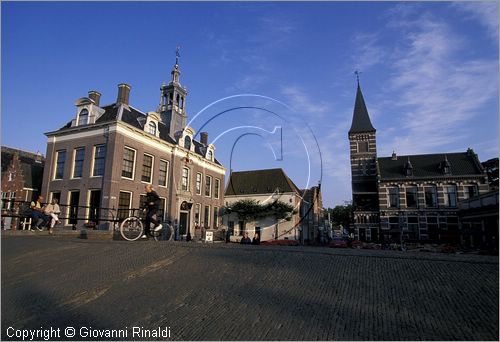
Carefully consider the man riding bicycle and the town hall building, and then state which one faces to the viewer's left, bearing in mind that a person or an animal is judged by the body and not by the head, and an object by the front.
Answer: the man riding bicycle

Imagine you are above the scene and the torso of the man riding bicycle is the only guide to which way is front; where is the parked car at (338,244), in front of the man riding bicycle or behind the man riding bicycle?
behind

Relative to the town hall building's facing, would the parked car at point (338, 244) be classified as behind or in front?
in front

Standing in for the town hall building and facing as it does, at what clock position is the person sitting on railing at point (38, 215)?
The person sitting on railing is roughly at 2 o'clock from the town hall building.

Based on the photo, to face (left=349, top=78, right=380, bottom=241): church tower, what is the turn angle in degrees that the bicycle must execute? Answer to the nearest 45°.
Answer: approximately 135° to its right

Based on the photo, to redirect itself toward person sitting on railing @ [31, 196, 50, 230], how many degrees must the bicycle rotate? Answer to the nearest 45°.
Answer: approximately 45° to its right

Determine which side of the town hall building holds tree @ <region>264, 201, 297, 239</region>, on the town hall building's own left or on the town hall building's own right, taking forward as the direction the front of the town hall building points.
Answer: on the town hall building's own left

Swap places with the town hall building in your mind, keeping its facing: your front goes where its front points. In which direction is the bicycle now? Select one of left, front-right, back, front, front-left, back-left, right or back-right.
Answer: front-right

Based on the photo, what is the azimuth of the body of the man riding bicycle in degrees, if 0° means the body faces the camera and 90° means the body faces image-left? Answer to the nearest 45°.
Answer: approximately 90°

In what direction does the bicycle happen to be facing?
to the viewer's left

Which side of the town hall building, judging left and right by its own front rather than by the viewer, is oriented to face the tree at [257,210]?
left

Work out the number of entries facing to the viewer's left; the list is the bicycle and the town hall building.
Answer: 1

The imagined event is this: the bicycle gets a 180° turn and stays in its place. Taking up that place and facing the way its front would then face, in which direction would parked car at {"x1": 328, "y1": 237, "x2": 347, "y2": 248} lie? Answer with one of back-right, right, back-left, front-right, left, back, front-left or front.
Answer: front-left

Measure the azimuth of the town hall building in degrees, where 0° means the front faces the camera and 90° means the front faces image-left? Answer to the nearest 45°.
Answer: approximately 315°

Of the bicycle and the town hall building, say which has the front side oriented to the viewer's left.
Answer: the bicycle

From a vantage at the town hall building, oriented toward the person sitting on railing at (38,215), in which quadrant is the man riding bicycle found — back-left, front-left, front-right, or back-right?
front-left

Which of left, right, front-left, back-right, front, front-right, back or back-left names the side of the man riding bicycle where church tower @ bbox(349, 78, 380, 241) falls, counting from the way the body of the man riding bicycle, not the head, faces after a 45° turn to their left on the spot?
back
